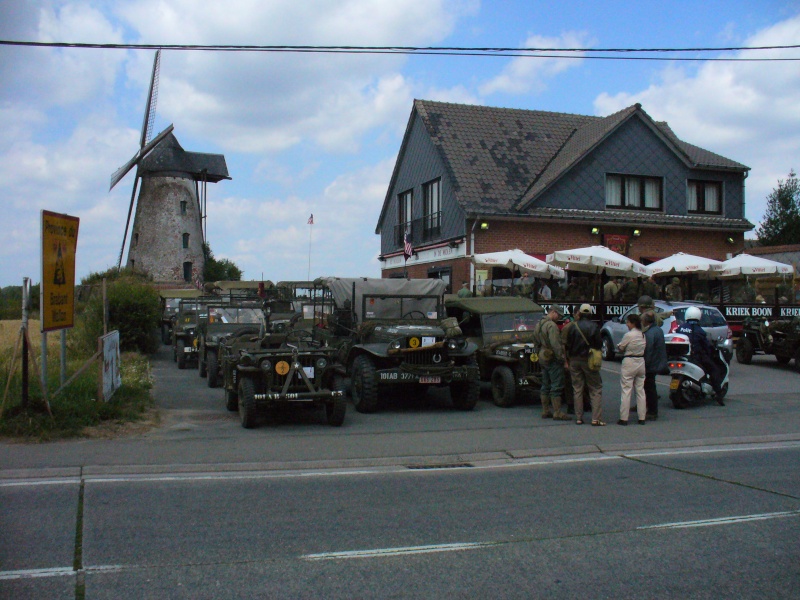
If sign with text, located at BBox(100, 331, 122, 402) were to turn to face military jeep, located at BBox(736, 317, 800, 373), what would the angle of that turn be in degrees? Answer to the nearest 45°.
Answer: approximately 45° to its left

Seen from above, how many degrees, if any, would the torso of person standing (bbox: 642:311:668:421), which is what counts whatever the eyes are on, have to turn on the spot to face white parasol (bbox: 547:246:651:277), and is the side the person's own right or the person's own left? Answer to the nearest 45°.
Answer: approximately 90° to the person's own right

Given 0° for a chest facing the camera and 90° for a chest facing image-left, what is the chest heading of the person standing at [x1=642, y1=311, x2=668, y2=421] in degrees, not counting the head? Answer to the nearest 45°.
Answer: approximately 90°

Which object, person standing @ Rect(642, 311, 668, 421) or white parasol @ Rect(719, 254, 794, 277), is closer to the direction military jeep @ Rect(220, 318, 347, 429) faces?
the person standing

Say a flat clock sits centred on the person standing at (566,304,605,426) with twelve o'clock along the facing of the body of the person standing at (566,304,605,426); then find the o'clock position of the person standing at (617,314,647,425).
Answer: the person standing at (617,314,647,425) is roughly at 2 o'clock from the person standing at (566,304,605,426).

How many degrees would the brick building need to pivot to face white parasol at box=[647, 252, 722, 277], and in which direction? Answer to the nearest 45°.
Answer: approximately 45° to its left

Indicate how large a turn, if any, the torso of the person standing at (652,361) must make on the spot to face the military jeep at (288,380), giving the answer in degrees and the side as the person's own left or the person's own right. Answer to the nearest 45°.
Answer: approximately 45° to the person's own left

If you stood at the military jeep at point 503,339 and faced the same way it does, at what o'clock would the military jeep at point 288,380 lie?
the military jeep at point 288,380 is roughly at 3 o'clock from the military jeep at point 503,339.

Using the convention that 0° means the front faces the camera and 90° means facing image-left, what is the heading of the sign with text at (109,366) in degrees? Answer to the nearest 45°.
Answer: approximately 315°
